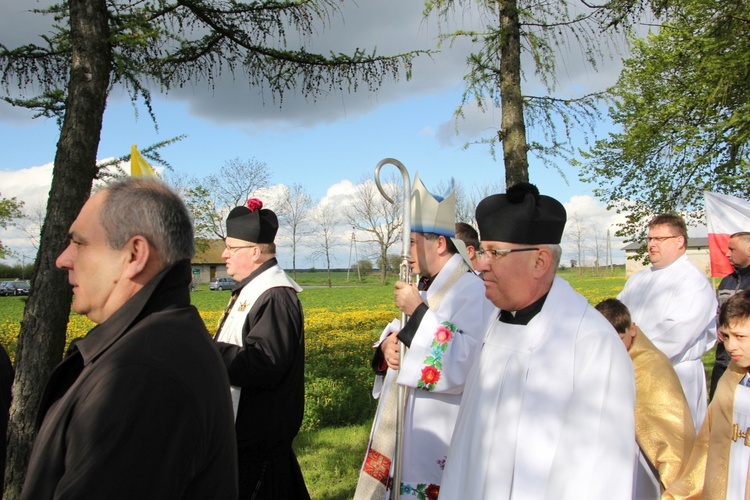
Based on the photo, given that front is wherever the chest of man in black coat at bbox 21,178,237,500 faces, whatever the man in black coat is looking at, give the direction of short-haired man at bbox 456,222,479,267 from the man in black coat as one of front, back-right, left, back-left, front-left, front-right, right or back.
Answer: back-right

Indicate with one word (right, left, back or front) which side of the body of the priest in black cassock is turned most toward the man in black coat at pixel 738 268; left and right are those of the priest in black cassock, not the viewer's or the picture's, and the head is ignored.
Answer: back

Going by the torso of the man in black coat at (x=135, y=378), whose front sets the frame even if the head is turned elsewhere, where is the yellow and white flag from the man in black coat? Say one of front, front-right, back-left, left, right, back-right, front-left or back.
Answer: right

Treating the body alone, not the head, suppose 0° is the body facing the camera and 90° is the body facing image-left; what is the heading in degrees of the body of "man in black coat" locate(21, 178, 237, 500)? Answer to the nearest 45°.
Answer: approximately 90°

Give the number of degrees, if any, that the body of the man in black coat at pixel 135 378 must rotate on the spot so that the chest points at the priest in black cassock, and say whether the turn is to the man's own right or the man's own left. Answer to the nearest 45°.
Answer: approximately 90° to the man's own right

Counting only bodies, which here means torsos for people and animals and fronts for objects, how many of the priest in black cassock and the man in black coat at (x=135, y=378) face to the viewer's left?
2

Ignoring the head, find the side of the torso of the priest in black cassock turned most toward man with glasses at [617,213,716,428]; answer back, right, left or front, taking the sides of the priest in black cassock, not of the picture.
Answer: back

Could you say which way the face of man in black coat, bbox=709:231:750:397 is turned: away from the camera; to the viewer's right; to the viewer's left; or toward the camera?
to the viewer's left

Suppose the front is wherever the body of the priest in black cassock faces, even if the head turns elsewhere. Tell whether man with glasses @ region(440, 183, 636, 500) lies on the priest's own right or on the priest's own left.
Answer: on the priest's own left

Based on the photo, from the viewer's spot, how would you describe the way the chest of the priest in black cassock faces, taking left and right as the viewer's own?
facing to the left of the viewer
